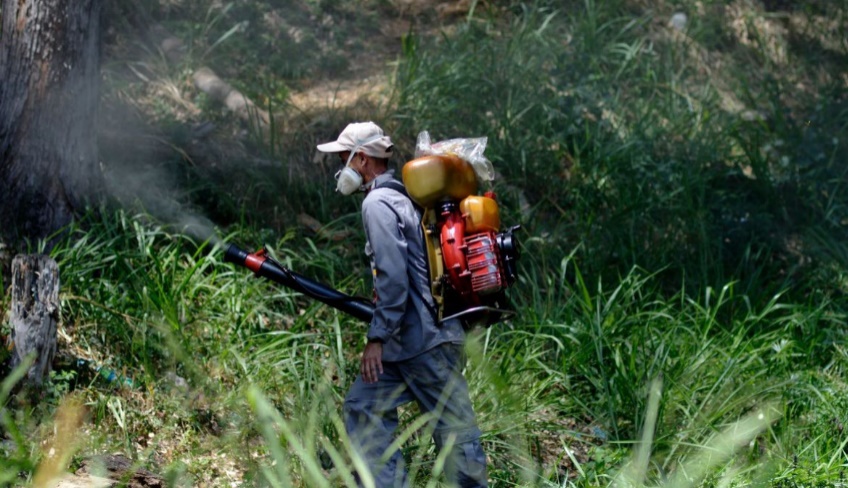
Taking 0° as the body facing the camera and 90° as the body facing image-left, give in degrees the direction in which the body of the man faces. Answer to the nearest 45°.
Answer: approximately 90°

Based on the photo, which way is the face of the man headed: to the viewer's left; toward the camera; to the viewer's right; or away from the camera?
to the viewer's left
